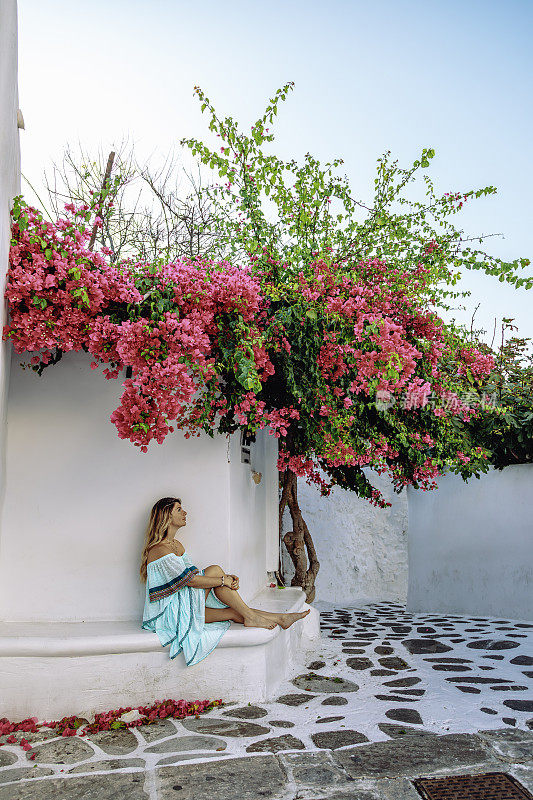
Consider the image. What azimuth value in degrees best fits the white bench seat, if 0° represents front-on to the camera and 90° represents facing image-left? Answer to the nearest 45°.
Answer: approximately 0°
